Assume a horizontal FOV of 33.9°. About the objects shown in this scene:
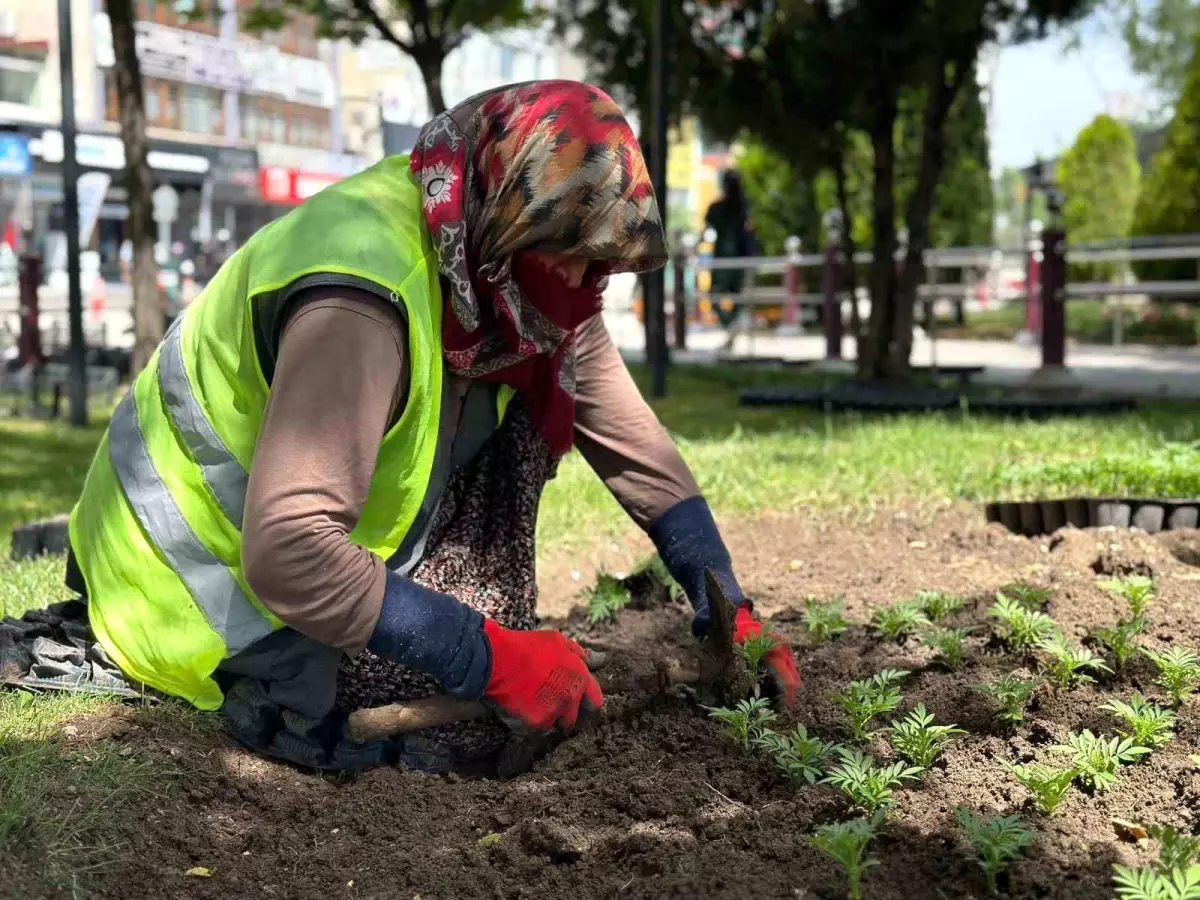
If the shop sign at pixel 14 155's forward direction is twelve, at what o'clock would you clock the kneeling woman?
The kneeling woman is roughly at 12 o'clock from the shop sign.

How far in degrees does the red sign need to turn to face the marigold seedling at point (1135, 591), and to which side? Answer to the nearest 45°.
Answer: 0° — it already faces it

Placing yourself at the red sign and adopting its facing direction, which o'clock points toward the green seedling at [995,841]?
The green seedling is roughly at 12 o'clock from the red sign.

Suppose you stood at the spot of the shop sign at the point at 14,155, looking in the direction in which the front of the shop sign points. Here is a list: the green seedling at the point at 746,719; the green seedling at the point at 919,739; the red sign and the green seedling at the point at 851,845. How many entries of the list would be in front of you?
3

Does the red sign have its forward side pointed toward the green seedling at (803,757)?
yes

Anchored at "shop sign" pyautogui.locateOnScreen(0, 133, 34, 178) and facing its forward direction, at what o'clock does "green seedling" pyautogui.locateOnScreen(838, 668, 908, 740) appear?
The green seedling is roughly at 12 o'clock from the shop sign.

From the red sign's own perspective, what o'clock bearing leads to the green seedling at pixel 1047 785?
The green seedling is roughly at 12 o'clock from the red sign.

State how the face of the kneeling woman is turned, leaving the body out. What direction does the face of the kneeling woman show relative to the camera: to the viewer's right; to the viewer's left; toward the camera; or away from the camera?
to the viewer's right

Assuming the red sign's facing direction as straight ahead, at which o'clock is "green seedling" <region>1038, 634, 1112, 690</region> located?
The green seedling is roughly at 12 o'clock from the red sign.

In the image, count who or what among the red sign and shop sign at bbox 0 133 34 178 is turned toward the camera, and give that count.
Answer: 2

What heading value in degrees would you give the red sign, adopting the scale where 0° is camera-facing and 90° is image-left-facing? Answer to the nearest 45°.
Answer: approximately 0°

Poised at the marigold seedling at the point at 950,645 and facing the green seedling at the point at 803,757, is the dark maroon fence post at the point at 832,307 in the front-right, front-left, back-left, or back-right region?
back-right
